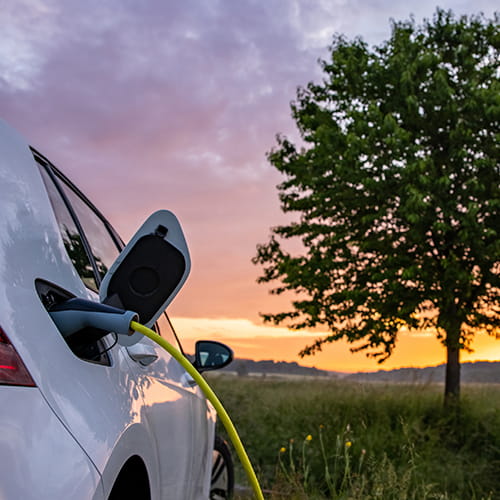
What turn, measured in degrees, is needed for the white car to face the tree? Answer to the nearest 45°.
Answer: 0° — it already faces it

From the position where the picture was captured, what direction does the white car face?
facing away from the viewer and to the right of the viewer
